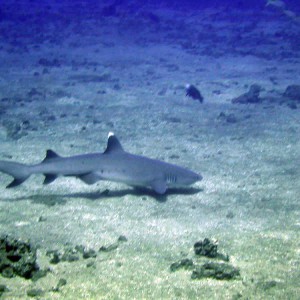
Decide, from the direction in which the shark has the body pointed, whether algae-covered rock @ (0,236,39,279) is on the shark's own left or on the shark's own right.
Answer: on the shark's own right

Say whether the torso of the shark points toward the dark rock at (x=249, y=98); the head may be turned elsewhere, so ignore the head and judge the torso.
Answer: no

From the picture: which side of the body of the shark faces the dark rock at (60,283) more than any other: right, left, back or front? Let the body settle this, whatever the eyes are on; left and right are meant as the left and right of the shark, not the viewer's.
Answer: right

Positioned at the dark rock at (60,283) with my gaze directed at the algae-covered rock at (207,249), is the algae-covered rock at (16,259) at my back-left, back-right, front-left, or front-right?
back-left

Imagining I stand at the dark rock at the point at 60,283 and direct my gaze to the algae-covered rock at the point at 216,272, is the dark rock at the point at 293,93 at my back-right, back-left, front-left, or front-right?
front-left

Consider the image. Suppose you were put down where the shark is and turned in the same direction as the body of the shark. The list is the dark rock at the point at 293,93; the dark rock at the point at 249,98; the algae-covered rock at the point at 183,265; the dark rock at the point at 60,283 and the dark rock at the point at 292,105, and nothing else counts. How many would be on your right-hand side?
2

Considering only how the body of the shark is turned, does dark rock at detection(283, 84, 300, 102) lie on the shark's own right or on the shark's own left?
on the shark's own left

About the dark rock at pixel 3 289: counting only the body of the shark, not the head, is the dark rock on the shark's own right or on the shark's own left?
on the shark's own right

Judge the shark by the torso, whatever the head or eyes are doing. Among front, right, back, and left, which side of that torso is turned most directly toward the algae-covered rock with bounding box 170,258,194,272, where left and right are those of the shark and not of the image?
right

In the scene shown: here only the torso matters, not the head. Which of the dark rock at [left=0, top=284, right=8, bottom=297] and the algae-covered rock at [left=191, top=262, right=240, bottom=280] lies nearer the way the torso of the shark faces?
the algae-covered rock

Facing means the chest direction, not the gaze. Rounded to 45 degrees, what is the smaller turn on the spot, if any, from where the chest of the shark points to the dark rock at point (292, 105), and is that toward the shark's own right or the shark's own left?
approximately 45° to the shark's own left

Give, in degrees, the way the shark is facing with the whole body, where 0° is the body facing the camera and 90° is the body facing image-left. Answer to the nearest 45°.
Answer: approximately 270°
